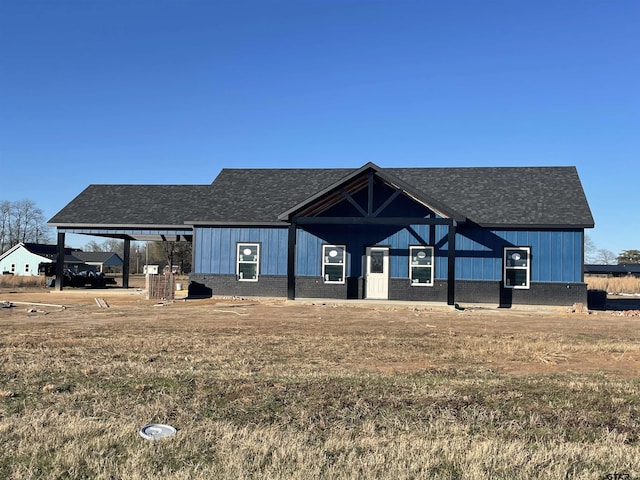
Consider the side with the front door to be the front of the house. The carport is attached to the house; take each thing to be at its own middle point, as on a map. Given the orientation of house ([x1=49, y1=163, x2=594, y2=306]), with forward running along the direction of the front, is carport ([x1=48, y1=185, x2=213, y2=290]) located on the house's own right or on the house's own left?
on the house's own right

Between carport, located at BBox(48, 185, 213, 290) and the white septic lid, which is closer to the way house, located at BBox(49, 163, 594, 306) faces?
the white septic lid

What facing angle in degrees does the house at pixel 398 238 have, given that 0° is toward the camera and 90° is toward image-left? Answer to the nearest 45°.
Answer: approximately 0°
